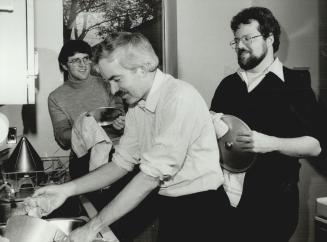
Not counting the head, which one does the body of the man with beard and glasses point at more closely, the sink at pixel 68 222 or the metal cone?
the sink

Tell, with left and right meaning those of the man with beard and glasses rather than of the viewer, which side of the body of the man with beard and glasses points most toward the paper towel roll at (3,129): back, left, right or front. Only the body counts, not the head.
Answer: front

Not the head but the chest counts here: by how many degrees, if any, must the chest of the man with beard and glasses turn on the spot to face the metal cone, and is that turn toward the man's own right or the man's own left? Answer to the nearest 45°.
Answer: approximately 45° to the man's own right

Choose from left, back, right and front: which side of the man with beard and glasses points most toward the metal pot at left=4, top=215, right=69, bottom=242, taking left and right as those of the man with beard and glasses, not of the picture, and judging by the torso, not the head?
front

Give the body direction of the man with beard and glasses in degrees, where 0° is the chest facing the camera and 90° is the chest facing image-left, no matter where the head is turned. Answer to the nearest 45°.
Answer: approximately 45°

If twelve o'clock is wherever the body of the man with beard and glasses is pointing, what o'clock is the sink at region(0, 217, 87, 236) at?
The sink is roughly at 12 o'clock from the man with beard and glasses.

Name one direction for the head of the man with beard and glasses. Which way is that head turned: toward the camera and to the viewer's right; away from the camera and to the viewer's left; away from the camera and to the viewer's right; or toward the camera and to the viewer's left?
toward the camera and to the viewer's left

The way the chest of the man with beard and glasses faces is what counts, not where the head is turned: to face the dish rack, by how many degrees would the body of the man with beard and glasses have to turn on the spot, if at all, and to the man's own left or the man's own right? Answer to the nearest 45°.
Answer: approximately 45° to the man's own right
